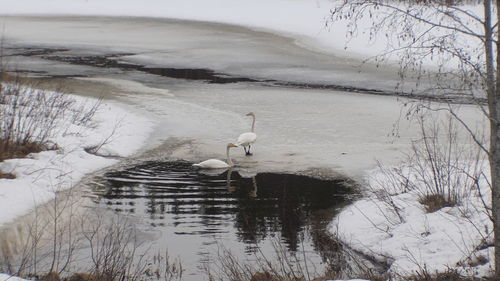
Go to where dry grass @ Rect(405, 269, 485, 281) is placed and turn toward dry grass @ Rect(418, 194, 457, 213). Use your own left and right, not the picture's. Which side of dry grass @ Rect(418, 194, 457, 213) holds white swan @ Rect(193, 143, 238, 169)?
left

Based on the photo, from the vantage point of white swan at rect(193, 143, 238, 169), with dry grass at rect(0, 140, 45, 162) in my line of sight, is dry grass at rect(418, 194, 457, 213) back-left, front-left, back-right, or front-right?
back-left

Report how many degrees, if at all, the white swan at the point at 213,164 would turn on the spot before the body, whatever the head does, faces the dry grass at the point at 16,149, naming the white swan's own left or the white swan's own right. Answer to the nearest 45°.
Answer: approximately 180°

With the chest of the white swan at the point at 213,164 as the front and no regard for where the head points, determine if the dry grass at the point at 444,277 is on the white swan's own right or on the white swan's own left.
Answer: on the white swan's own right

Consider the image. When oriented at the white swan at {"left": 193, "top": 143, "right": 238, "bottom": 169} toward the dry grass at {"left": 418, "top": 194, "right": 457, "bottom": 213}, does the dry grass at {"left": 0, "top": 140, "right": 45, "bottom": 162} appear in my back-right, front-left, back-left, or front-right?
back-right

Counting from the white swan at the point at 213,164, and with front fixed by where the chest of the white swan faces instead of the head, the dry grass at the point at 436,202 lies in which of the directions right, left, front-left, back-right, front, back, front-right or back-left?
front-right

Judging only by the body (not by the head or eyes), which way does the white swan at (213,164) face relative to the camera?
to the viewer's right

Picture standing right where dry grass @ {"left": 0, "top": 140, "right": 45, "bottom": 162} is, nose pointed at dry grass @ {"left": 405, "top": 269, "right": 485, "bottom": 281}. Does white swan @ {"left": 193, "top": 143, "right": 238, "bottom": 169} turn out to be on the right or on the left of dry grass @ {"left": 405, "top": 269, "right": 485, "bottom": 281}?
left
